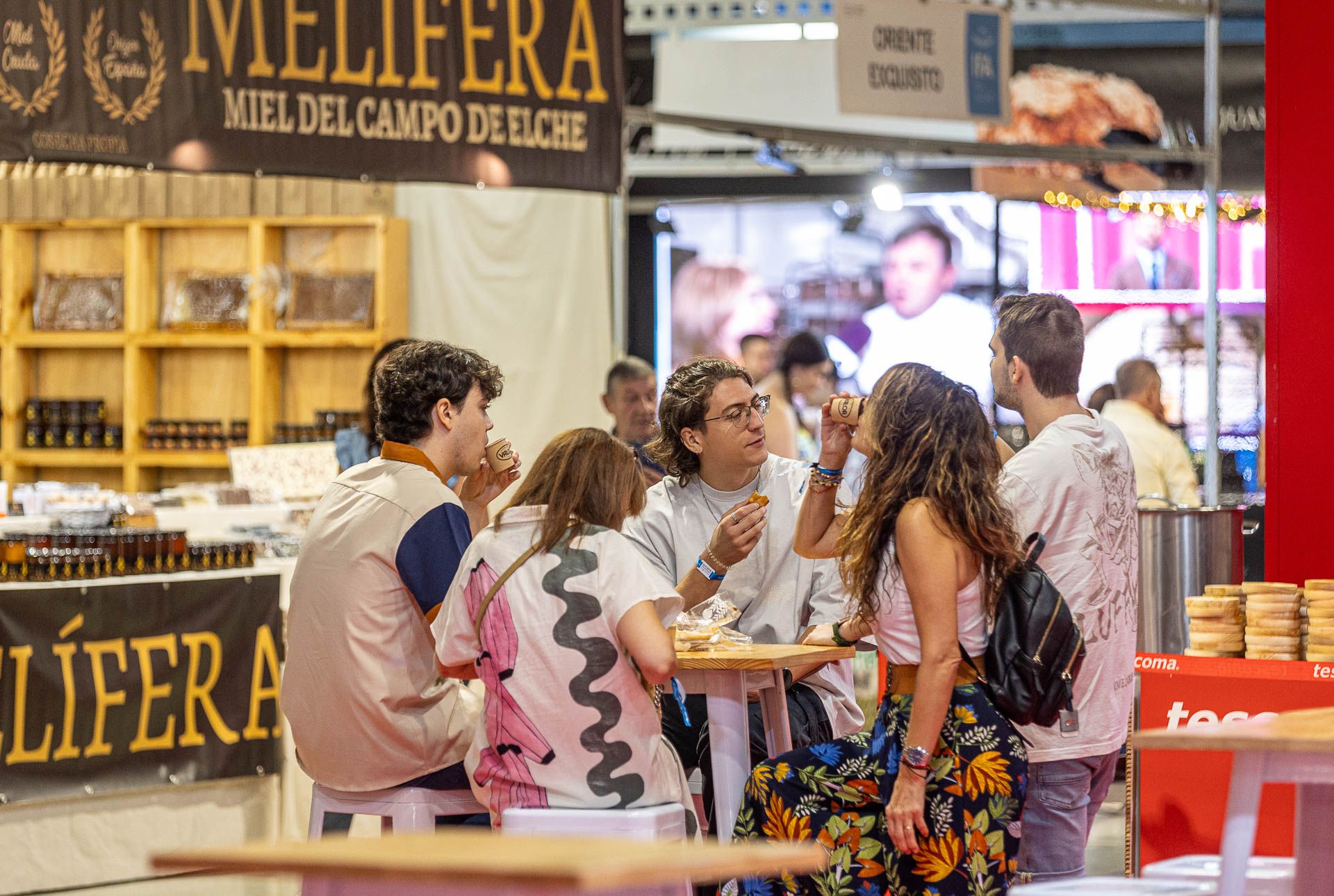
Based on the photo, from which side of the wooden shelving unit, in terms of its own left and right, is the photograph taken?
front

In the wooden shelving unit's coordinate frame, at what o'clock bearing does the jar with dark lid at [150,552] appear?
The jar with dark lid is roughly at 12 o'clock from the wooden shelving unit.

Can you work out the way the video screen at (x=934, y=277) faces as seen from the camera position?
facing the viewer

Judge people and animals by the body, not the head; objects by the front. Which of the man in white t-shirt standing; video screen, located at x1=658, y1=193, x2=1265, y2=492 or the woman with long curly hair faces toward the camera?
the video screen

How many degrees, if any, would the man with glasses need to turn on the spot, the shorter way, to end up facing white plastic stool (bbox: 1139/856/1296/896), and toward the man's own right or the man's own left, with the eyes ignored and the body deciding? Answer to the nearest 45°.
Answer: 0° — they already face it

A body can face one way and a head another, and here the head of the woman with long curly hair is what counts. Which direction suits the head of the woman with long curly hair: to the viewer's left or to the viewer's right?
to the viewer's left

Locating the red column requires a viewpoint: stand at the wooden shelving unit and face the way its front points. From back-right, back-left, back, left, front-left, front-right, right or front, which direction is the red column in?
front-left

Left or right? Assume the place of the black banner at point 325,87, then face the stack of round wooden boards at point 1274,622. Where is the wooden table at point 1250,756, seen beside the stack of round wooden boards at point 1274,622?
right

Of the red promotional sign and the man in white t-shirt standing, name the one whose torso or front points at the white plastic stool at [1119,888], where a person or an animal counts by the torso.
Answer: the red promotional sign

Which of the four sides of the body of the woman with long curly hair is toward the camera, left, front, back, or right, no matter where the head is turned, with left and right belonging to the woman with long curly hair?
left

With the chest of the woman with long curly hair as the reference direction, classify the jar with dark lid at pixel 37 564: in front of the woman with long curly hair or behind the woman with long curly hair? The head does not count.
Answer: in front

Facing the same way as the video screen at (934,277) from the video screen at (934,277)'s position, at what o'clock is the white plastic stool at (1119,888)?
The white plastic stool is roughly at 12 o'clock from the video screen.

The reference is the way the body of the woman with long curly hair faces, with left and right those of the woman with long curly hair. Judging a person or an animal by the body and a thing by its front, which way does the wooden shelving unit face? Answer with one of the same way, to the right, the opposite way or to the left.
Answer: to the left

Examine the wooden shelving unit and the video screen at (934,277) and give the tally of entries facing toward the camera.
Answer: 2

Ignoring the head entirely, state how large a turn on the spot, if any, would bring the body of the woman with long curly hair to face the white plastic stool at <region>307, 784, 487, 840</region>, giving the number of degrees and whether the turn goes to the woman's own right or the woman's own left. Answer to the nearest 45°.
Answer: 0° — they already face it

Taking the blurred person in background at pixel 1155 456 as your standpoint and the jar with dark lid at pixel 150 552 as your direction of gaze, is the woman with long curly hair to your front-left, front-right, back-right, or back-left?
front-left
